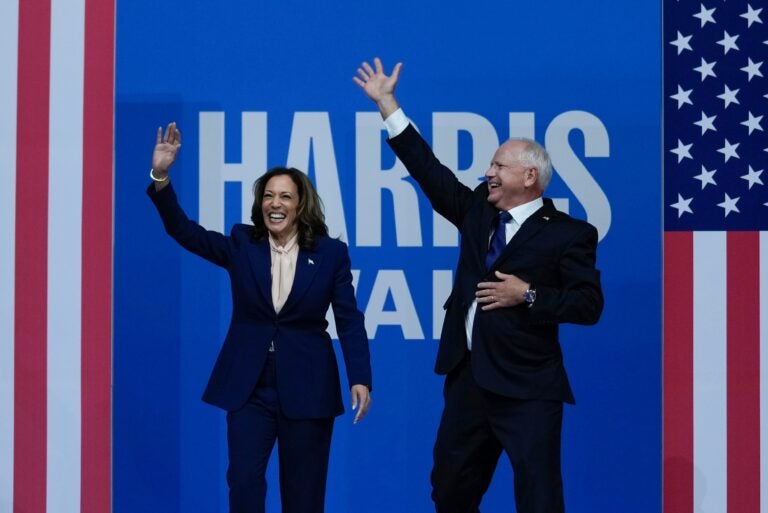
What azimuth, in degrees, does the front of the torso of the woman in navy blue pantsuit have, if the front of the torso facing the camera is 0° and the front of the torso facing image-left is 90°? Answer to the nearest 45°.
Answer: approximately 0°

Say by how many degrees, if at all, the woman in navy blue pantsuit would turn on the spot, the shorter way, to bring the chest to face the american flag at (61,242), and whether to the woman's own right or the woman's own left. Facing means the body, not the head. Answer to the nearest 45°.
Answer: approximately 135° to the woman's own right

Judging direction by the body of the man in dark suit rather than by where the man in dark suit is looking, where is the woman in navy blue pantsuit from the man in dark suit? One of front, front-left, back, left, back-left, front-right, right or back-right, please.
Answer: front-right

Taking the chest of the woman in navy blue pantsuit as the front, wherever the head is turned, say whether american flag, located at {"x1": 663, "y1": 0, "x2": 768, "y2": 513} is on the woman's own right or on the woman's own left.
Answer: on the woman's own left

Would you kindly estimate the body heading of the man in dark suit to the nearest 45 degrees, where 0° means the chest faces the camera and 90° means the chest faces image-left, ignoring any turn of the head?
approximately 45°

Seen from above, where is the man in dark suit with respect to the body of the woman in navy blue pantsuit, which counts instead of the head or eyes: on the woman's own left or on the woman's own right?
on the woman's own left

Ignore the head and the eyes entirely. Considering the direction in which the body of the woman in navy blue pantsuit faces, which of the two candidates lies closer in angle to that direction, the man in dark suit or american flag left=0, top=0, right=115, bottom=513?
the man in dark suit
